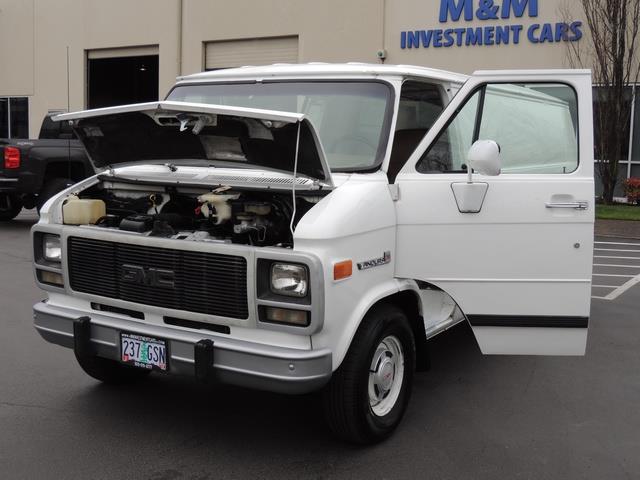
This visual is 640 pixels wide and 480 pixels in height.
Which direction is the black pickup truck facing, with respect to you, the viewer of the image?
facing away from the viewer and to the right of the viewer

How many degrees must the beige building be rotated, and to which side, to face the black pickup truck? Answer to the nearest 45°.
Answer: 0° — it already faces it

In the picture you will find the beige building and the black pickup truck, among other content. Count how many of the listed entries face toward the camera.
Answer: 1

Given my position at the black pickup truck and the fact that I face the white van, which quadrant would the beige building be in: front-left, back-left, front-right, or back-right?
back-left

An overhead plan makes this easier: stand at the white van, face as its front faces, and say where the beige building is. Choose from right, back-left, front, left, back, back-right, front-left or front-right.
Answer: back-right

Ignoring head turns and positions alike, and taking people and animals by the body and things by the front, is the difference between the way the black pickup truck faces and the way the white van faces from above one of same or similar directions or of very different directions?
very different directions

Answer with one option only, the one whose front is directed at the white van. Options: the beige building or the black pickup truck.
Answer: the beige building
